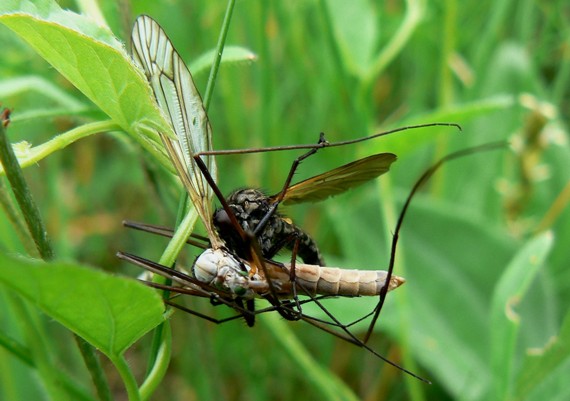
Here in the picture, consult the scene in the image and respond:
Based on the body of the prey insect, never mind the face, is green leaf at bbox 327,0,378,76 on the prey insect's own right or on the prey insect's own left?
on the prey insect's own right

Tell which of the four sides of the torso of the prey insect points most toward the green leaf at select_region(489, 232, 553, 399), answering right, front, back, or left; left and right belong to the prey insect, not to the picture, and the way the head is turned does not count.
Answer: back

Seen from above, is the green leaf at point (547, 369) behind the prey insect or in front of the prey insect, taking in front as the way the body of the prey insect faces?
behind

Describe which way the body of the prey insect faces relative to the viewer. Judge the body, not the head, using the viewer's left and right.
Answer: facing to the left of the viewer
